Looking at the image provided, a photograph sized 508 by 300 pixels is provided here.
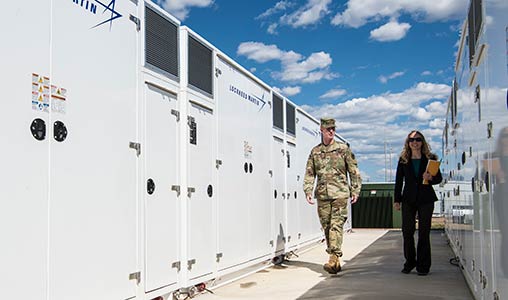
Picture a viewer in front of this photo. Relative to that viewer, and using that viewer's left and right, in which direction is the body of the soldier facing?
facing the viewer

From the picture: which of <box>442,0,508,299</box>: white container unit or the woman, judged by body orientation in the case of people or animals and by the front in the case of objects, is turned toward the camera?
the woman

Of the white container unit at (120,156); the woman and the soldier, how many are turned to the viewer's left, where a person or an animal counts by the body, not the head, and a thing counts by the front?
0

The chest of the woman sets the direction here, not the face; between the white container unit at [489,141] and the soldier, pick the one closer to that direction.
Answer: the white container unit

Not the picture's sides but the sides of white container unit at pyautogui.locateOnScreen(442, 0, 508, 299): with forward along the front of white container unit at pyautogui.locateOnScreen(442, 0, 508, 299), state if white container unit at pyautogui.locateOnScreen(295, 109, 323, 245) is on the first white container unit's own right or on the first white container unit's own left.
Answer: on the first white container unit's own right

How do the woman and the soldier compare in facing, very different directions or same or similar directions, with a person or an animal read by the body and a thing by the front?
same or similar directions

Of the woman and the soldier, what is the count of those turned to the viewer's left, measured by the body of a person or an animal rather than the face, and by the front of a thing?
0

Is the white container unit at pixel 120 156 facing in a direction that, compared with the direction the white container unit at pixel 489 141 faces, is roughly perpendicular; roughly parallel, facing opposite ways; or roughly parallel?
roughly parallel, facing opposite ways

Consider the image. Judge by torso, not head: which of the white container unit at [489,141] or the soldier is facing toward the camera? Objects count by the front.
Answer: the soldier

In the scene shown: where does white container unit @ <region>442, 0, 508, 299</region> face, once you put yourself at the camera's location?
facing to the left of the viewer

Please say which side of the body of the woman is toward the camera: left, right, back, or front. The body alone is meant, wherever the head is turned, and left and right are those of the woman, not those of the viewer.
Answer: front

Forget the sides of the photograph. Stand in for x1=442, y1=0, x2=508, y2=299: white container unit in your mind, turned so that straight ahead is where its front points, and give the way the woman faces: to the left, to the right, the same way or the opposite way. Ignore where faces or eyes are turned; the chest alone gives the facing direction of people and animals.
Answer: to the left

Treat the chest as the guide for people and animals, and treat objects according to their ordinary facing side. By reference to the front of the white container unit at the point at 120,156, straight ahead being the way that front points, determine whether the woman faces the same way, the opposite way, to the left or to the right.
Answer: to the right

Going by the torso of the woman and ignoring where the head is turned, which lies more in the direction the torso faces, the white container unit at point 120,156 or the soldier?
the white container unit
